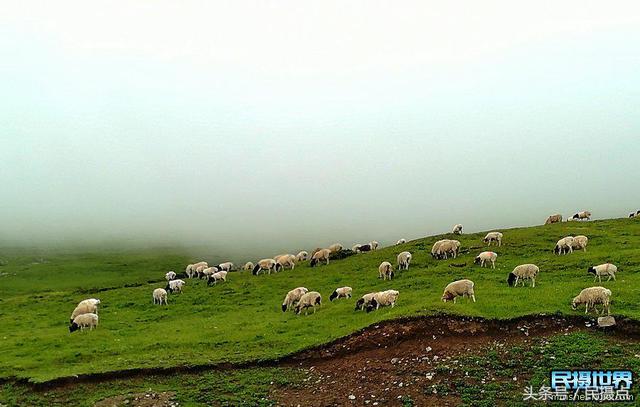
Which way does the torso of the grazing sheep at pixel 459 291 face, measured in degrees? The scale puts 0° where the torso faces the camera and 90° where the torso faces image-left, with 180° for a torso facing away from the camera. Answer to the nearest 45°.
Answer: approximately 90°

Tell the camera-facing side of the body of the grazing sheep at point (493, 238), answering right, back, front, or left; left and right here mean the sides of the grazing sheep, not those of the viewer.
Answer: left

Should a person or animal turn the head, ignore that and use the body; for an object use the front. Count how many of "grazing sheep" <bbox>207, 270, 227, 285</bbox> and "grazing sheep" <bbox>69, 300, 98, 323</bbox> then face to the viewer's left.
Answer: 2

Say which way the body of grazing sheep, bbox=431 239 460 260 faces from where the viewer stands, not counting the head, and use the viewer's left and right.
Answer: facing to the left of the viewer

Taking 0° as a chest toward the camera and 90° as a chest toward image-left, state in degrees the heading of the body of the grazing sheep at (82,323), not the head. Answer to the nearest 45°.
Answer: approximately 90°

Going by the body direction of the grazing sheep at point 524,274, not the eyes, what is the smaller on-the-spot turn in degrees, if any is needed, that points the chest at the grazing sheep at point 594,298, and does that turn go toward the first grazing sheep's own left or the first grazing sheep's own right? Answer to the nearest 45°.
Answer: approximately 90° to the first grazing sheep's own left

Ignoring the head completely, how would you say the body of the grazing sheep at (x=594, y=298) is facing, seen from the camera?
to the viewer's left

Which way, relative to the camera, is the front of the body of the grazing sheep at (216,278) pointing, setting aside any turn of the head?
to the viewer's left

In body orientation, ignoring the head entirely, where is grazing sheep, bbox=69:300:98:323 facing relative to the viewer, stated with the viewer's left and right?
facing to the left of the viewer

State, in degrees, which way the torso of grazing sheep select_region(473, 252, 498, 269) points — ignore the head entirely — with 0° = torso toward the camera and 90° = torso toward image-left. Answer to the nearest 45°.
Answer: approximately 90°
